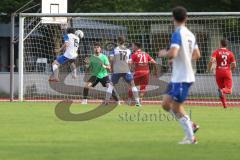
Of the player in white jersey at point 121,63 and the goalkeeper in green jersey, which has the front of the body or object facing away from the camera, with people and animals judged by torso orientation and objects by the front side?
the player in white jersey

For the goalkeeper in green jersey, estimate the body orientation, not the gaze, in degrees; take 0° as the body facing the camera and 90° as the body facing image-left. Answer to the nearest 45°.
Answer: approximately 0°

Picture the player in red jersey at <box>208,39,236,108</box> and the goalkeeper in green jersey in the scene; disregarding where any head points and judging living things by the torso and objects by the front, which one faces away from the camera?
the player in red jersey

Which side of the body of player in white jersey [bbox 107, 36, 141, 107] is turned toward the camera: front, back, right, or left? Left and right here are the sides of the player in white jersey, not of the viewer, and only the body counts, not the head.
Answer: back

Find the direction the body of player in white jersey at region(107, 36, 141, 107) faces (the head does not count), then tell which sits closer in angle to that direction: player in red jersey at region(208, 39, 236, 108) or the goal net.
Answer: the goal net

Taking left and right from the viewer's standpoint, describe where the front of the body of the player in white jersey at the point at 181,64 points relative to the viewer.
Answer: facing away from the viewer and to the left of the viewer

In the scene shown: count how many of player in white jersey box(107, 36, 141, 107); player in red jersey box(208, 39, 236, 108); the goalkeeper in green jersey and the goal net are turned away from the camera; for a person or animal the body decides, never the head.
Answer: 2

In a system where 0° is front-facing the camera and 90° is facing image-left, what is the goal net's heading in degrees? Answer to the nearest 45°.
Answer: approximately 0°

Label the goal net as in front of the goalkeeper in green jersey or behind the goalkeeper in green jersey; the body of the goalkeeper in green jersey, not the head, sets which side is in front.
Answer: behind

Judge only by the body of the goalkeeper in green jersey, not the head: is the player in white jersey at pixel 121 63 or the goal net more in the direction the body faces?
the player in white jersey
